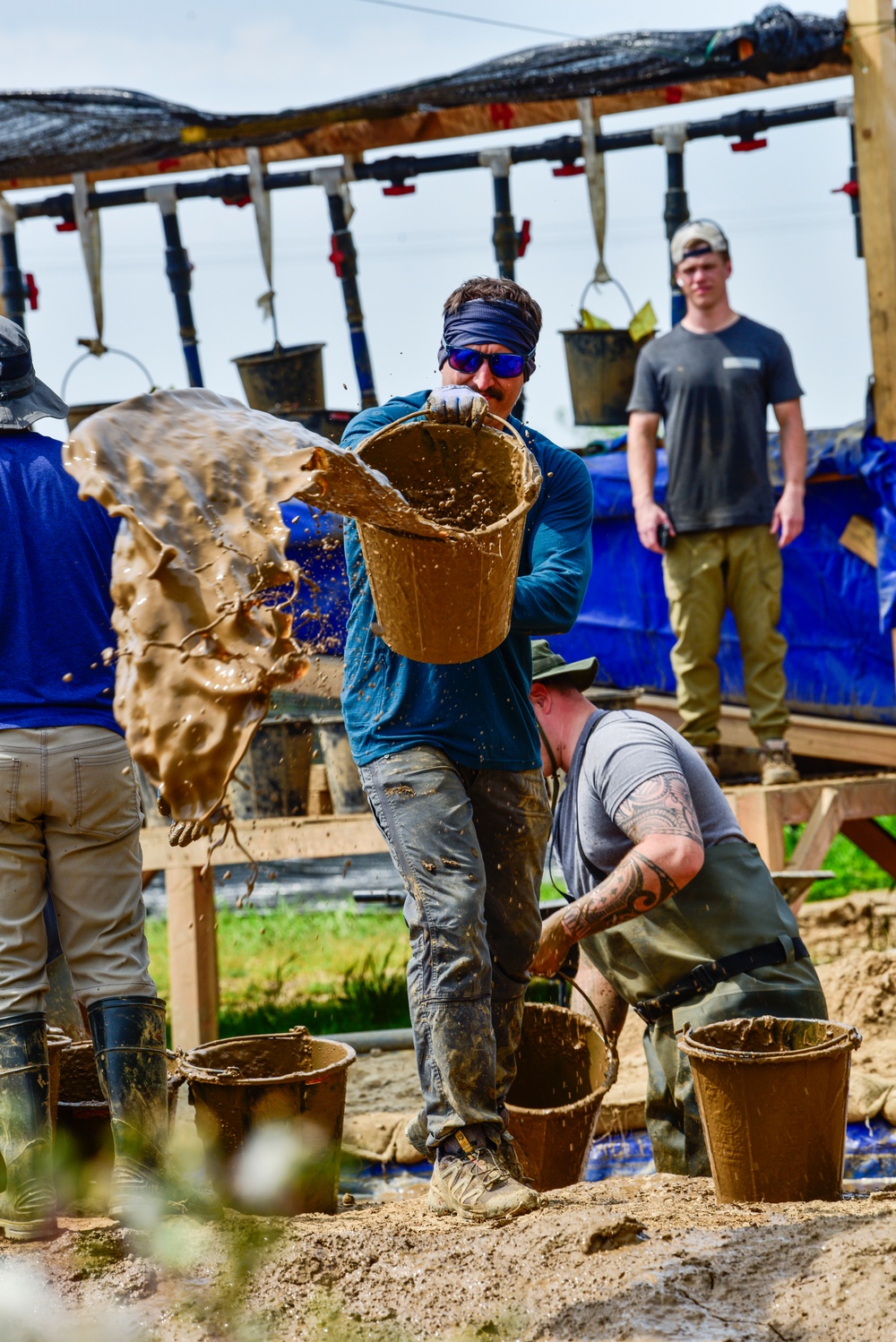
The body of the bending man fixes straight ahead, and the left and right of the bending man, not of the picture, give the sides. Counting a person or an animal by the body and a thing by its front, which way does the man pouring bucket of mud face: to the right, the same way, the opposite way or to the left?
to the left

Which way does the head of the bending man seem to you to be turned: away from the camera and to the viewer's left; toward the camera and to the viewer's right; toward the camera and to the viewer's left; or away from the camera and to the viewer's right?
away from the camera and to the viewer's left

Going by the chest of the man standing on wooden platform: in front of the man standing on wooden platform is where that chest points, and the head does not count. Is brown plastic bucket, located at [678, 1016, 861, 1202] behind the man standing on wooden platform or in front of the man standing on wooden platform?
in front

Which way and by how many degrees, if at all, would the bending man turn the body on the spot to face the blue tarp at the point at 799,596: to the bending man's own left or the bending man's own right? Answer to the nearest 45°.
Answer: approximately 90° to the bending man's own right

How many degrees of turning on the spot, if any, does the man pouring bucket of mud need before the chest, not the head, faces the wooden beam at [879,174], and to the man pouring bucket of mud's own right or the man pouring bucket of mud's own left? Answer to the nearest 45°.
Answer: approximately 135° to the man pouring bucket of mud's own left

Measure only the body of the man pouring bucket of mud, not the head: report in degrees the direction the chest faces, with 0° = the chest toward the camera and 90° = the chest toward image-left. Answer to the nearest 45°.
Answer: approximately 0°

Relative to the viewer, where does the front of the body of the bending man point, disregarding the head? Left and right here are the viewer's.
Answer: facing to the left of the viewer

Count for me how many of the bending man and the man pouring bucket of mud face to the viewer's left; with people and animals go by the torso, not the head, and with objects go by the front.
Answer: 1

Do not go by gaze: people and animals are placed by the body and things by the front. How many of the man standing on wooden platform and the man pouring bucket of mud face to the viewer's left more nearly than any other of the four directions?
0

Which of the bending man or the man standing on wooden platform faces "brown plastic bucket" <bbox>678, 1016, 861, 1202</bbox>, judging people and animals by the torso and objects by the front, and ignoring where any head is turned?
the man standing on wooden platform
